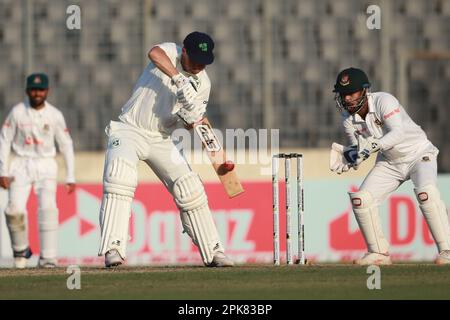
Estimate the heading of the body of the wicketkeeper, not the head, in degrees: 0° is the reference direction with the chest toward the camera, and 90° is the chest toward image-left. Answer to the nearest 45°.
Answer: approximately 45°

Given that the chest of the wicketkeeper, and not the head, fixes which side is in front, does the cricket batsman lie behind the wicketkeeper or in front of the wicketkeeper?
in front

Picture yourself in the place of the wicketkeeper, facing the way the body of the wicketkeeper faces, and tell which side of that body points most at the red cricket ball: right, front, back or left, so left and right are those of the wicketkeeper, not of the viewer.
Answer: front
